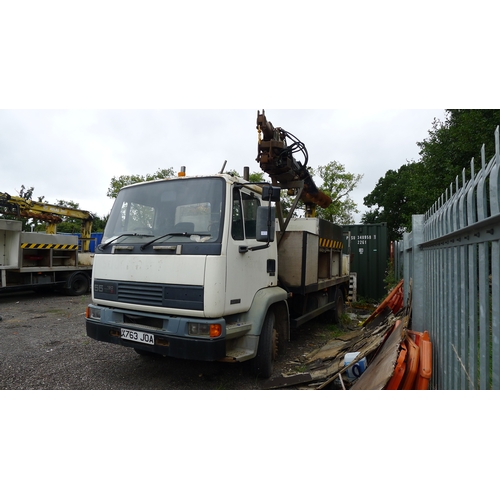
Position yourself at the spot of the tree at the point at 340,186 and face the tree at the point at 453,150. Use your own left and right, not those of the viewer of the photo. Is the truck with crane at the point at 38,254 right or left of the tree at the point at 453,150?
right

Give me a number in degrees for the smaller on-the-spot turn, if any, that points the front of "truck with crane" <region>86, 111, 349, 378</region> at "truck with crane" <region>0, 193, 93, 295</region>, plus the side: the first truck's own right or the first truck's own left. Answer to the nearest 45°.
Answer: approximately 90° to the first truck's own right

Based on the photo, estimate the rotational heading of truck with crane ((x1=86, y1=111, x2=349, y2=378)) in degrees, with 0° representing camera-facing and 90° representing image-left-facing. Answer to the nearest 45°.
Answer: approximately 45°

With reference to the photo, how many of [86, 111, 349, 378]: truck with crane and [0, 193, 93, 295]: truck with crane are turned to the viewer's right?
0

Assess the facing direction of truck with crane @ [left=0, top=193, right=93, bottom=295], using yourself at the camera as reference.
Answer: facing to the left of the viewer

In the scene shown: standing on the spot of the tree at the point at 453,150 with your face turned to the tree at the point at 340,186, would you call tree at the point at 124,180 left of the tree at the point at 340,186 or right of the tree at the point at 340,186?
left

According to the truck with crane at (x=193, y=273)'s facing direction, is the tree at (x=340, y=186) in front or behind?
behind

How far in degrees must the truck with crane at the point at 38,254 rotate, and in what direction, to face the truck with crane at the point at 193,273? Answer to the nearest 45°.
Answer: approximately 90° to its left

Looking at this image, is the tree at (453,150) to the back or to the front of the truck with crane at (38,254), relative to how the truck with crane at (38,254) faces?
to the back

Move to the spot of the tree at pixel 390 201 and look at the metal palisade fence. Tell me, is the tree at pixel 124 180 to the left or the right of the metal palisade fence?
right
